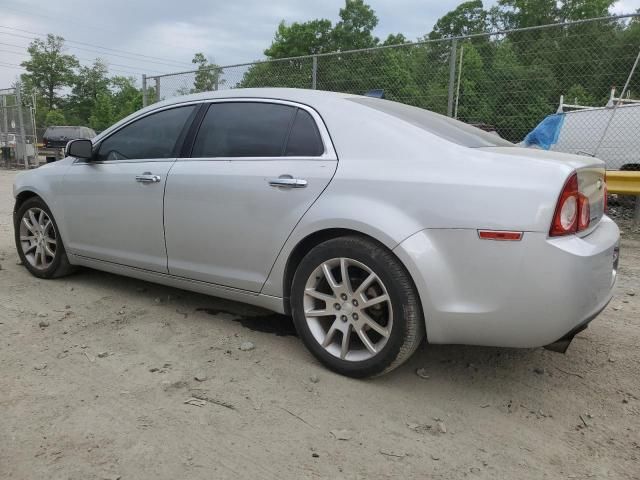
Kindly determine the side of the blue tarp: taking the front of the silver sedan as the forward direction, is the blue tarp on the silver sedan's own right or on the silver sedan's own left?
on the silver sedan's own right

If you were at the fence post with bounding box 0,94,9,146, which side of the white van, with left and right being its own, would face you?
front

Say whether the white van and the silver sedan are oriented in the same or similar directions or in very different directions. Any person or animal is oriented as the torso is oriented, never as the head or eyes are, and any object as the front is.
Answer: same or similar directions

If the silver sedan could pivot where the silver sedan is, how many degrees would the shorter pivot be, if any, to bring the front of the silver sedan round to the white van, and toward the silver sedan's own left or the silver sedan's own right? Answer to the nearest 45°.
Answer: approximately 90° to the silver sedan's own right

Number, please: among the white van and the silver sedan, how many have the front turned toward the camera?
0

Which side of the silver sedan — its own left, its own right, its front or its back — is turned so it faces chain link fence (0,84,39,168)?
front

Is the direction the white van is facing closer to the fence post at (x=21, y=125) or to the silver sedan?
the fence post

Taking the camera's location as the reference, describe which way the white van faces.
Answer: facing to the left of the viewer

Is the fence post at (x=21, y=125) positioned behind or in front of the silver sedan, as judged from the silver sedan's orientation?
in front

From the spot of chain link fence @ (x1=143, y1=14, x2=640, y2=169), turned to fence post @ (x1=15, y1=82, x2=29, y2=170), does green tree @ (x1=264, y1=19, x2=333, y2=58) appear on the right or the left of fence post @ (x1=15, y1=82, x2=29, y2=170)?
right

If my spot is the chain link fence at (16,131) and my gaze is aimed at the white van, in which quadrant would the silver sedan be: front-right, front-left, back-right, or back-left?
front-right

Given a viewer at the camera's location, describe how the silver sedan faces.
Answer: facing away from the viewer and to the left of the viewer

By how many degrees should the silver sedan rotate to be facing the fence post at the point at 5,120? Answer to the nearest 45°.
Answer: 0° — it already faces it
